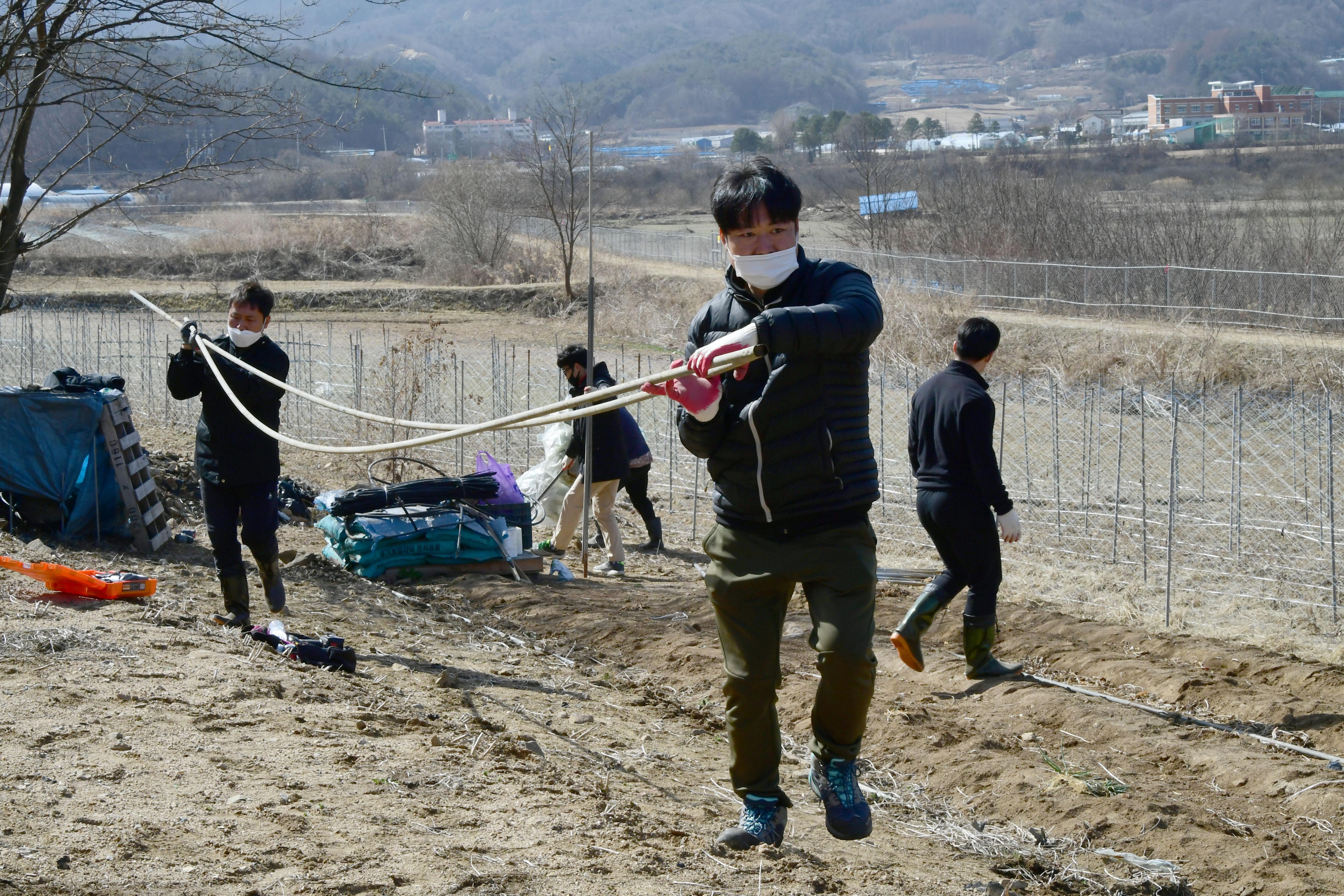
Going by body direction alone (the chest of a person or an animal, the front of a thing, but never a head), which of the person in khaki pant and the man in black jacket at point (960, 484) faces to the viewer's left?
the person in khaki pant

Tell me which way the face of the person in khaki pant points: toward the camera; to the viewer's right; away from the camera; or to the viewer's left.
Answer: to the viewer's left

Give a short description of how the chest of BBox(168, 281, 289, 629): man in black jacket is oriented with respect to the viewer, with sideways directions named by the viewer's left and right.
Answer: facing the viewer and to the left of the viewer

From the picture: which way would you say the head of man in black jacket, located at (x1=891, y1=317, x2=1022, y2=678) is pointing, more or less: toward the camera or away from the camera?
away from the camera

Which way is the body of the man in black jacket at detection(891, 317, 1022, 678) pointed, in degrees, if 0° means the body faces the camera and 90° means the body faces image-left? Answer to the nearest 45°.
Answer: approximately 225°

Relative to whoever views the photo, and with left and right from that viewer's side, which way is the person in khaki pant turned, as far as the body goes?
facing to the left of the viewer
